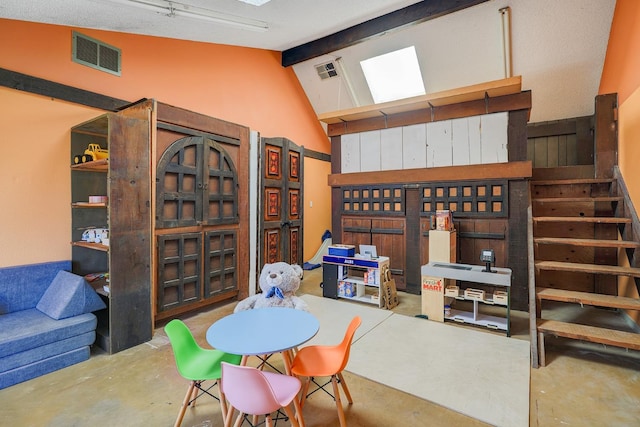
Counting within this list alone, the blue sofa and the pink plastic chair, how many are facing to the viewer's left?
0

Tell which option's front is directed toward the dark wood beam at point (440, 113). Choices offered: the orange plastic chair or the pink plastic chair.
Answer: the pink plastic chair

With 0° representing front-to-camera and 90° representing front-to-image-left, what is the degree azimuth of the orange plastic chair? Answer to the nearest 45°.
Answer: approximately 90°

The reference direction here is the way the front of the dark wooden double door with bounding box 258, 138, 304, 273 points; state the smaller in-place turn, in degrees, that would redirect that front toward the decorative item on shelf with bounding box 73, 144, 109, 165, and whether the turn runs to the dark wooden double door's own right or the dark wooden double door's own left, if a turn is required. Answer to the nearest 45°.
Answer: approximately 90° to the dark wooden double door's own right

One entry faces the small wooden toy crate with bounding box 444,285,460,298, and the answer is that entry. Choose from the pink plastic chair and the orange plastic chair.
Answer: the pink plastic chair

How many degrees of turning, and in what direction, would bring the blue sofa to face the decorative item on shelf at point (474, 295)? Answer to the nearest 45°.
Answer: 0° — it already faces it

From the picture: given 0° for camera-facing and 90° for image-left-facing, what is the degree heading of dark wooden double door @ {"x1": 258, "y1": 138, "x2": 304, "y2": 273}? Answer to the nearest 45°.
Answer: approximately 315°

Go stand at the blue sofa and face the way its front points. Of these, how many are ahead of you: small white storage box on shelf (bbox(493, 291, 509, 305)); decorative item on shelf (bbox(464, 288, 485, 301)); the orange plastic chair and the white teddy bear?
4

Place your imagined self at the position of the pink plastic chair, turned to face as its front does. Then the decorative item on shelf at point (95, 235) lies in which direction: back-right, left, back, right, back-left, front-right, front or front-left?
left

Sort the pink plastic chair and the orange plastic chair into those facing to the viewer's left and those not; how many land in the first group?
1

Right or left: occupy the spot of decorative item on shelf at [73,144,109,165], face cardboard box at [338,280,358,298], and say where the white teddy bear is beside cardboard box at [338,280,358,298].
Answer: right

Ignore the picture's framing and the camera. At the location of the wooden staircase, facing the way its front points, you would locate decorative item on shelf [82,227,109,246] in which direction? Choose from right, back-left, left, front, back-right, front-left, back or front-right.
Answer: front-right
